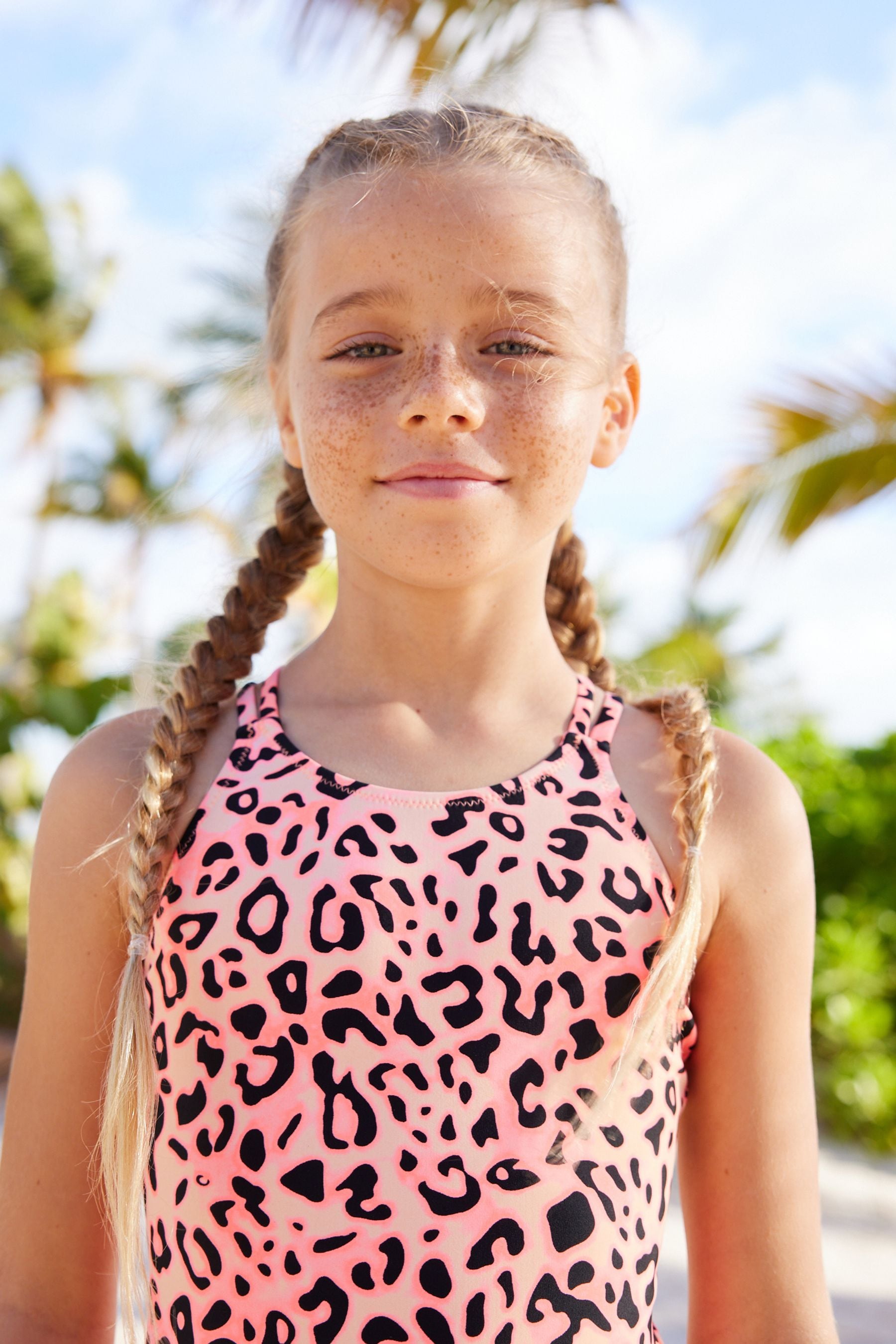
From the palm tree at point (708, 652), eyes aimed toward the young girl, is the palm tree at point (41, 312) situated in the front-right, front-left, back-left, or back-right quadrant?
front-right

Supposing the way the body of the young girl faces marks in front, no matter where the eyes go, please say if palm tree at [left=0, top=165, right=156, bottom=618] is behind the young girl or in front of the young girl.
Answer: behind

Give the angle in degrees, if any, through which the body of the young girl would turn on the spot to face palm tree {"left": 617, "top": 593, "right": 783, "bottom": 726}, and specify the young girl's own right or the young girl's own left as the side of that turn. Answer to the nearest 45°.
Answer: approximately 180°

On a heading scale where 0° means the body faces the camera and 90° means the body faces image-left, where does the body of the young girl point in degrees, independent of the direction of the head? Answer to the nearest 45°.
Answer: approximately 0°

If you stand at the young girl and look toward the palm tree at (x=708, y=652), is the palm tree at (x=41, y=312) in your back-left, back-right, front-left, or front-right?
front-left

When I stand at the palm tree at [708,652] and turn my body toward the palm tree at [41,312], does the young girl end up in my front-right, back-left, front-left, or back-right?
front-left
